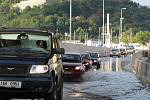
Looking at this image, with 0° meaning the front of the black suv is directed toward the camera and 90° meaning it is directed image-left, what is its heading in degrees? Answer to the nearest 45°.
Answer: approximately 0°

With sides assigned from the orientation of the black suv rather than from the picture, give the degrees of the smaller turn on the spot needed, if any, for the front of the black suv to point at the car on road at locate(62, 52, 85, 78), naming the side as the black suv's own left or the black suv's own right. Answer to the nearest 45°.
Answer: approximately 180°
